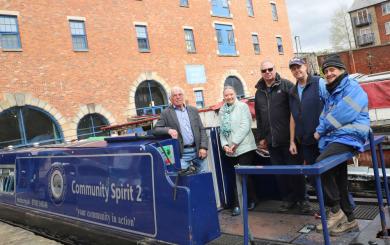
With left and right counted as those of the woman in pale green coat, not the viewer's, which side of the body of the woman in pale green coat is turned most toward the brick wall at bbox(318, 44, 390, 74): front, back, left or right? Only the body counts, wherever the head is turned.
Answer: back

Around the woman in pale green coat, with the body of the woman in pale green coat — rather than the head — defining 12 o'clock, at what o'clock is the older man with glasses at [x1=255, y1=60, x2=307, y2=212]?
The older man with glasses is roughly at 8 o'clock from the woman in pale green coat.

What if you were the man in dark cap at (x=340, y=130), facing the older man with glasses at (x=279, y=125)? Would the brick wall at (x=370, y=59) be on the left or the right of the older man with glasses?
right

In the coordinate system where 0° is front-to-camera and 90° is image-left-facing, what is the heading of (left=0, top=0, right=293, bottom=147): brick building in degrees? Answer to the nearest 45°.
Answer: approximately 315°

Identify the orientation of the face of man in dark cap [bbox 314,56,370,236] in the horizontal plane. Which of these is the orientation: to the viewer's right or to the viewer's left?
to the viewer's left

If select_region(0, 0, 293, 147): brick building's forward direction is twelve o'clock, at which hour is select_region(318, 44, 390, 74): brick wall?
select_region(318, 44, 390, 74): brick wall is roughly at 10 o'clock from select_region(0, 0, 293, 147): brick building.
